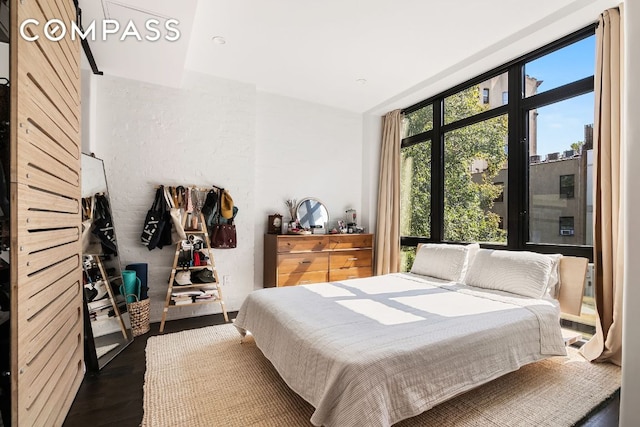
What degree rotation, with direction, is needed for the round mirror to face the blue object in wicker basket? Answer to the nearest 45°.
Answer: approximately 45° to its right

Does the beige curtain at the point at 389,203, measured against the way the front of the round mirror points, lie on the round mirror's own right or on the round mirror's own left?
on the round mirror's own left

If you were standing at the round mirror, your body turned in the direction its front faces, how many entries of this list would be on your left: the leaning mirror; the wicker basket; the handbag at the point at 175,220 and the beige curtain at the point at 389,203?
1

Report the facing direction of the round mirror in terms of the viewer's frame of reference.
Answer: facing the viewer

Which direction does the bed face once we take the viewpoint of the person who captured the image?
facing the viewer and to the left of the viewer

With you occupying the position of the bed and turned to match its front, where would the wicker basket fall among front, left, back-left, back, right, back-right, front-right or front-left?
front-right

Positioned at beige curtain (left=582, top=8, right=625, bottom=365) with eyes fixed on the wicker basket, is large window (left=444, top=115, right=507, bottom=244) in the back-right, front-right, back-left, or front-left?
front-right

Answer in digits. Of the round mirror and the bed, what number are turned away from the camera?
0

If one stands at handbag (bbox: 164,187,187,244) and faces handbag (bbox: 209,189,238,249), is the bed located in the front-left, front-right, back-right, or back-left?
front-right

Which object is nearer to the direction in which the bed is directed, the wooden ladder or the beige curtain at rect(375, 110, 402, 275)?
the wooden ladder

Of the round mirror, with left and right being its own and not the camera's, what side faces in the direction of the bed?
front

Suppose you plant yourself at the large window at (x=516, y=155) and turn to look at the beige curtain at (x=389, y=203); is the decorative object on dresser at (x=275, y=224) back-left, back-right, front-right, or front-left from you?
front-left

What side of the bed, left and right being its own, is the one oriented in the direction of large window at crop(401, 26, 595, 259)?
back

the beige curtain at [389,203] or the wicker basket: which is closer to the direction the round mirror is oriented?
the wicker basket

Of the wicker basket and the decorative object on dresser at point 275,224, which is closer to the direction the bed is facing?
the wicker basket

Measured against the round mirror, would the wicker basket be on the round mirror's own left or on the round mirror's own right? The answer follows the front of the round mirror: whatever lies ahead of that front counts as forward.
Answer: on the round mirror's own right

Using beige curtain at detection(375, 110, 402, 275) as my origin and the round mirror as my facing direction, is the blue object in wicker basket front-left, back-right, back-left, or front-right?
front-left
